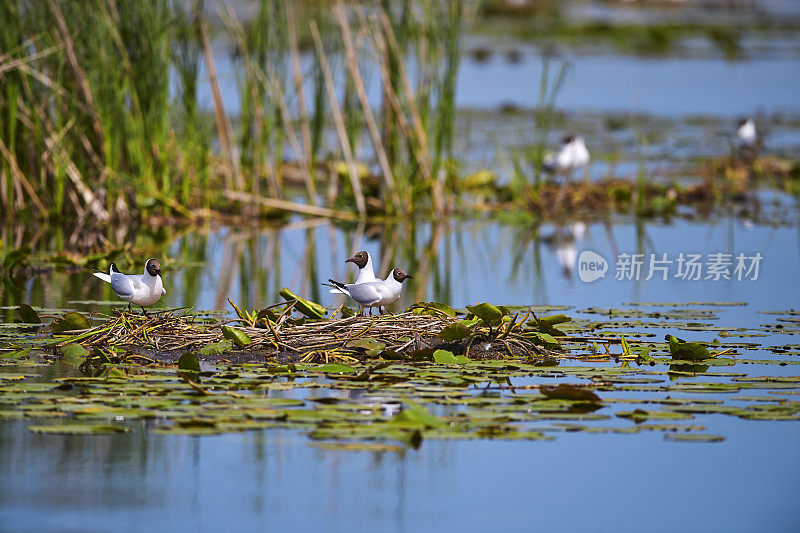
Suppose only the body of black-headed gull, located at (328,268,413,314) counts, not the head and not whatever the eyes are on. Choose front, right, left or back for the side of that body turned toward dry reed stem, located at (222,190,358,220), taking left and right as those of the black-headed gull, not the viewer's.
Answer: left

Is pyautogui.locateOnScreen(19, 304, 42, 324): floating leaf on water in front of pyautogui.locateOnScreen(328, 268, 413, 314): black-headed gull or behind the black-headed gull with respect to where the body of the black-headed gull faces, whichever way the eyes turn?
behind

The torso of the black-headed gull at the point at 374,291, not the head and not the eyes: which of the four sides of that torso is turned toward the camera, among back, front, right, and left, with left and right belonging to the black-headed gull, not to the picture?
right

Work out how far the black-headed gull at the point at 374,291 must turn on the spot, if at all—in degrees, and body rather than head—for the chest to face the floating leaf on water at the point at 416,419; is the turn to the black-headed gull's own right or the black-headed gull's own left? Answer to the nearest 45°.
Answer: approximately 90° to the black-headed gull's own right

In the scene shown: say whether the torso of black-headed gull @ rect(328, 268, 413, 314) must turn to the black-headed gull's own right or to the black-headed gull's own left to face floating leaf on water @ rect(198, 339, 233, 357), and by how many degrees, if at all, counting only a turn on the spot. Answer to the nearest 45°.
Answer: approximately 180°
